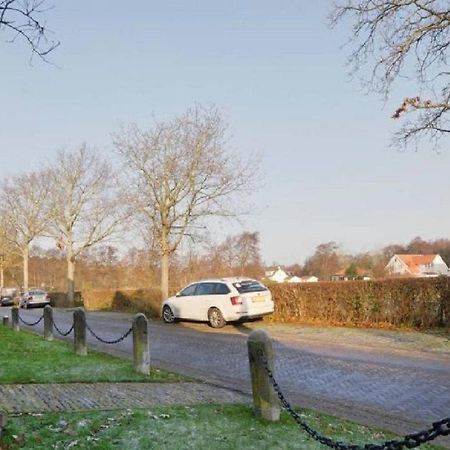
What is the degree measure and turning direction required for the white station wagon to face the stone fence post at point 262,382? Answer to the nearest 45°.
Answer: approximately 135° to its left

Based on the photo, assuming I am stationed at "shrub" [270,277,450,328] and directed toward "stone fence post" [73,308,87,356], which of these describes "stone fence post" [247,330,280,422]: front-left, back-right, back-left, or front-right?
front-left

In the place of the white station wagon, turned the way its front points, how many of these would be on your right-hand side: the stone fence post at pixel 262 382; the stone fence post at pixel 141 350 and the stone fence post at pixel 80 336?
0

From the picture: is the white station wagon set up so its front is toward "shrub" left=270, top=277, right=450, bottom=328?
no

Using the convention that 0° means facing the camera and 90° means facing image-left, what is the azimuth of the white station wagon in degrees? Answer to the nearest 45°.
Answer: approximately 135°

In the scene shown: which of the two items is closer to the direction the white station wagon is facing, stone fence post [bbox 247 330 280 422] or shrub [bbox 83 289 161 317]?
the shrub

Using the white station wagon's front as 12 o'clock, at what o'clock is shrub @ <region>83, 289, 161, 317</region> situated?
The shrub is roughly at 1 o'clock from the white station wagon.

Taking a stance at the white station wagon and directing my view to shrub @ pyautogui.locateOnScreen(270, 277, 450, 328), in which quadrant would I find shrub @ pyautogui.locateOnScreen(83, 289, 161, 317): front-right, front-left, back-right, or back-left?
back-left

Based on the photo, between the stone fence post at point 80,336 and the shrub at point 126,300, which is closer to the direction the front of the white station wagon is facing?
the shrub

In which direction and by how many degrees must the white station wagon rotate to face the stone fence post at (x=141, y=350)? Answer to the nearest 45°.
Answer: approximately 135° to its left

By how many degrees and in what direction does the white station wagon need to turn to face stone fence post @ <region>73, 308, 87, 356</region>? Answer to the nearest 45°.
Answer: approximately 90° to its left
